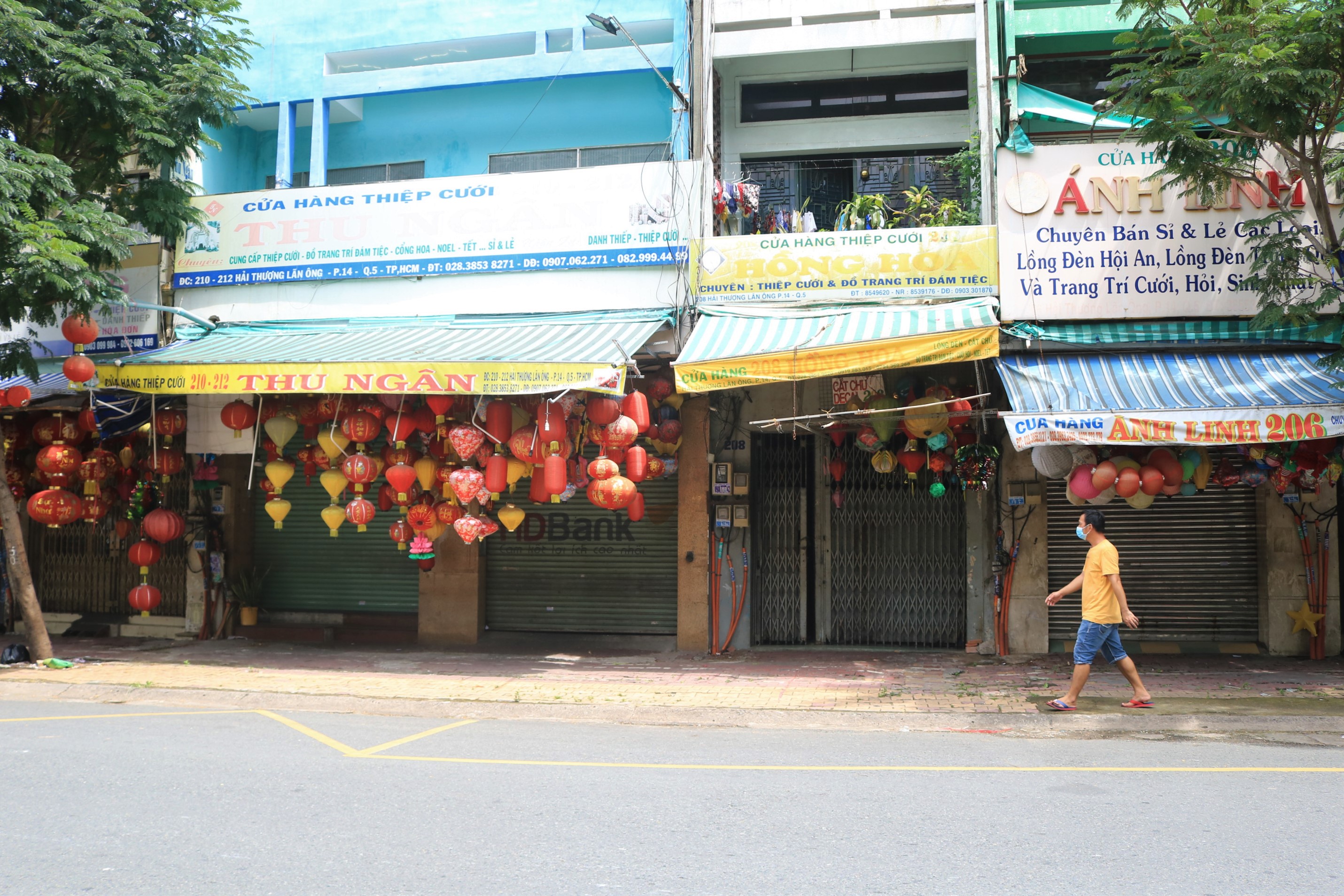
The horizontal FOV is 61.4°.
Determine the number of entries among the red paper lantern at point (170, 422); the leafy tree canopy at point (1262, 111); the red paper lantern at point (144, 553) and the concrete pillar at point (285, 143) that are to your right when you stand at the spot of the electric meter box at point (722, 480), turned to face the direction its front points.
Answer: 3

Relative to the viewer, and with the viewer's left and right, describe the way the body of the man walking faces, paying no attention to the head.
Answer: facing to the left of the viewer

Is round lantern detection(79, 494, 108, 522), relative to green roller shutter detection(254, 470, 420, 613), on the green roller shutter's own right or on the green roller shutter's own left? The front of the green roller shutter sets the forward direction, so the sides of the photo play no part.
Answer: on the green roller shutter's own right

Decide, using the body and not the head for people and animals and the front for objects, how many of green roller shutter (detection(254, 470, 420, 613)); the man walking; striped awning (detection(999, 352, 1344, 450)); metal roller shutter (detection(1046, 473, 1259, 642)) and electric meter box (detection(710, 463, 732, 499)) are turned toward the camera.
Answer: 4

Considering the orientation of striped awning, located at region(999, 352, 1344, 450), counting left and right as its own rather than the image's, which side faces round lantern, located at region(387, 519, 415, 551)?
right

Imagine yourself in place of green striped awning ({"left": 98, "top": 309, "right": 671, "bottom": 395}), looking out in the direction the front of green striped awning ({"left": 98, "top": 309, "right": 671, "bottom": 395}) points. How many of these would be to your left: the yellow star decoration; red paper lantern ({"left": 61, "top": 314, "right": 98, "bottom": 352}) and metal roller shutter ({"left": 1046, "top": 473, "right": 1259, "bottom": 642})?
2

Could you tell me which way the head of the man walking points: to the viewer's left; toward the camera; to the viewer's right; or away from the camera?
to the viewer's left
